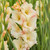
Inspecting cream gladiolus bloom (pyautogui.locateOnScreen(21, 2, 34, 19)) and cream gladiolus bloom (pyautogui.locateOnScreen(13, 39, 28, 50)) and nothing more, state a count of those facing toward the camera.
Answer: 2

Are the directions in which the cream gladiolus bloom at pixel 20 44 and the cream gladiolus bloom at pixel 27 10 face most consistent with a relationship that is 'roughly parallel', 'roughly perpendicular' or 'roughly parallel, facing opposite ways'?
roughly parallel

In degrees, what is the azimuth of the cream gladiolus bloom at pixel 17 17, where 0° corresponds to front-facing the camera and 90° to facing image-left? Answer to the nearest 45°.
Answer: approximately 45°

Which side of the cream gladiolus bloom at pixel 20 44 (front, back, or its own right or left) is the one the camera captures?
front
